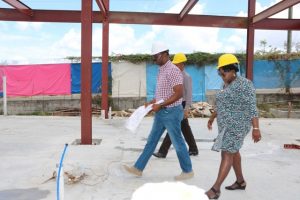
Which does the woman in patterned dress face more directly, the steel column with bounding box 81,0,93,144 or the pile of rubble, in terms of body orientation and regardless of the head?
the steel column

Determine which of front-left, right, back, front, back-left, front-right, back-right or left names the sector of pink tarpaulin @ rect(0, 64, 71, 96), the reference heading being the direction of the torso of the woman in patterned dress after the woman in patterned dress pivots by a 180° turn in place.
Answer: left

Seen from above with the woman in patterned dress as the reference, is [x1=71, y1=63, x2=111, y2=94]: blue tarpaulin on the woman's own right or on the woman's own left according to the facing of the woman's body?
on the woman's own right

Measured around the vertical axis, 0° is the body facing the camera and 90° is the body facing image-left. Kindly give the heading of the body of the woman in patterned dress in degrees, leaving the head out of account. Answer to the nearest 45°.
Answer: approximately 45°

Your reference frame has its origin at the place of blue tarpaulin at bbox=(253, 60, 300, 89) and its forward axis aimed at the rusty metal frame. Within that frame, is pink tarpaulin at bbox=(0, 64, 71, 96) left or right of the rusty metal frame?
right

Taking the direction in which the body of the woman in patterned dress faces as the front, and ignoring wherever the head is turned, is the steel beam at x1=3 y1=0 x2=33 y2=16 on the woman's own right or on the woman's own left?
on the woman's own right

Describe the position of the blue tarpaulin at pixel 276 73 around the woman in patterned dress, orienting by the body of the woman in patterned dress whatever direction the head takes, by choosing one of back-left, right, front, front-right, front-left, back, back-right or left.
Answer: back-right

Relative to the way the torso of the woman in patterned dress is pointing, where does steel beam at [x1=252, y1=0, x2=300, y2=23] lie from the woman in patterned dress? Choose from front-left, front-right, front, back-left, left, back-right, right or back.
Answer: back-right

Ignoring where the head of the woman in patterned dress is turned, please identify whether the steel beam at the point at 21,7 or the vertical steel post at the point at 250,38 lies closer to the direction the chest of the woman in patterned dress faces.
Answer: the steel beam

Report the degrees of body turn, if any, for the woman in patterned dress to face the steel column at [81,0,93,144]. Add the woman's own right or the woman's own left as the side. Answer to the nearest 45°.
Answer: approximately 90° to the woman's own right

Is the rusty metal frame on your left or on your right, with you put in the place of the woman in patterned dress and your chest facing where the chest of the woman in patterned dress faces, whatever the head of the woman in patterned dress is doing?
on your right
